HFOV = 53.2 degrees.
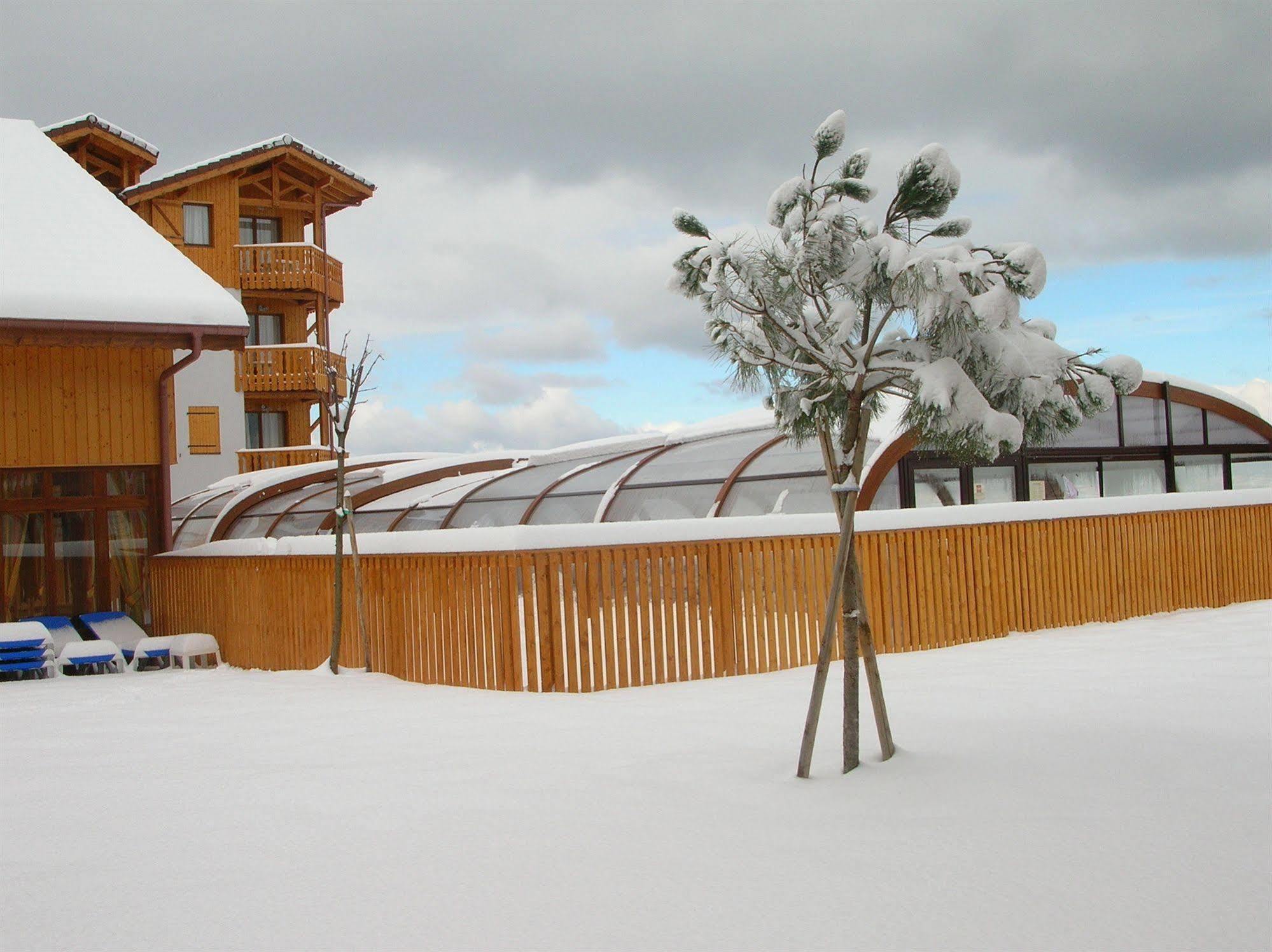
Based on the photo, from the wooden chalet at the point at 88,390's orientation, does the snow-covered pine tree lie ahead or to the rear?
ahead

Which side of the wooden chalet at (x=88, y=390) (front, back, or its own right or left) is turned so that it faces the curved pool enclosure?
left

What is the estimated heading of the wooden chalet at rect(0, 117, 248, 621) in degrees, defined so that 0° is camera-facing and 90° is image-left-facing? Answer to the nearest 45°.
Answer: approximately 0°

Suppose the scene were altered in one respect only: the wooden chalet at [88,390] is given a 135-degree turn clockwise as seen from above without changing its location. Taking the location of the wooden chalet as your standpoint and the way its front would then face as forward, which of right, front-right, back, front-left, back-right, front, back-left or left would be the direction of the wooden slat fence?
back
